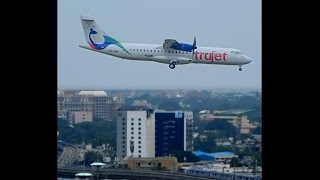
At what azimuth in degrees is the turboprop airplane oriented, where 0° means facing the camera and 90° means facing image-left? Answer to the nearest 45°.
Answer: approximately 270°
